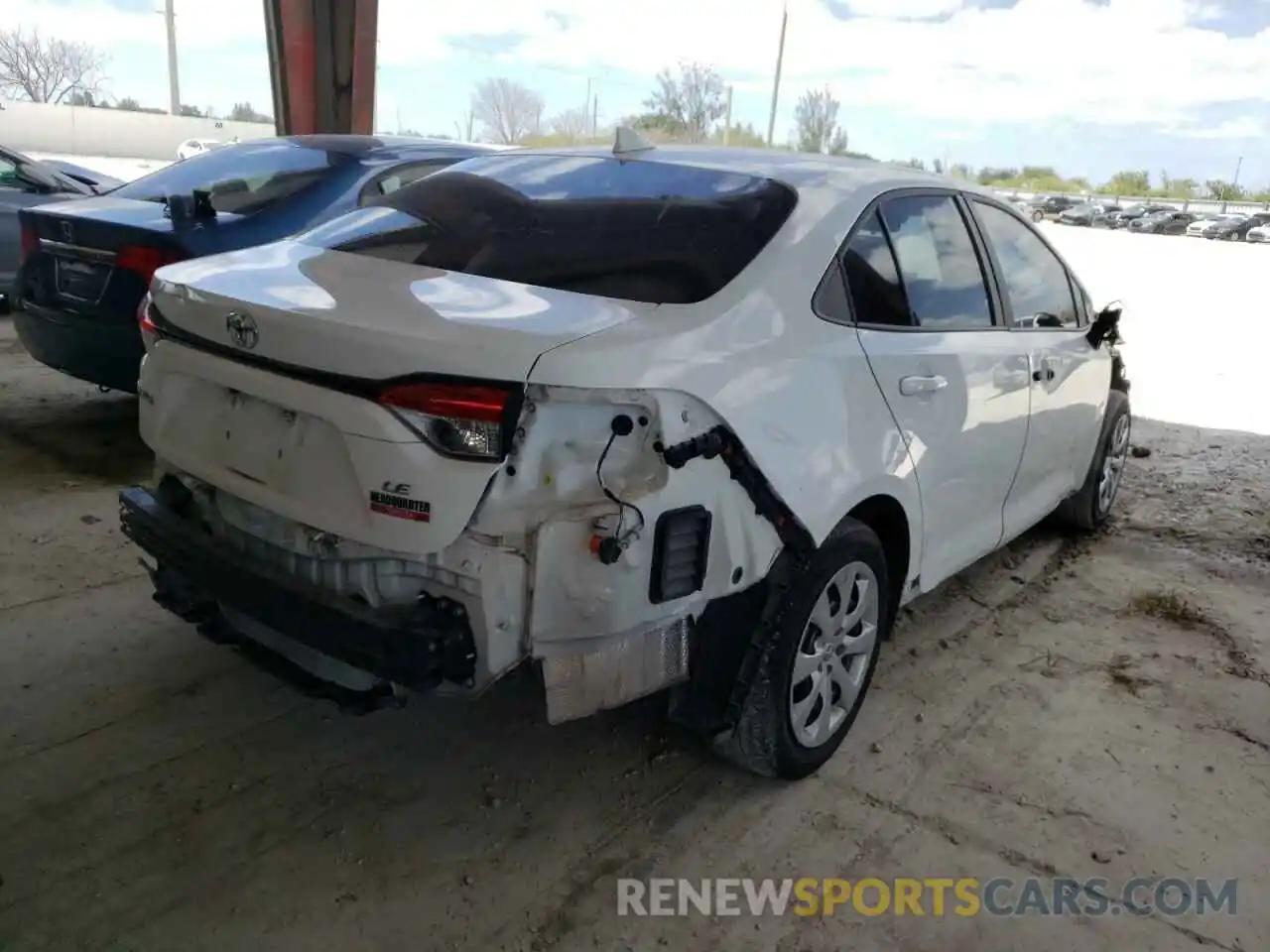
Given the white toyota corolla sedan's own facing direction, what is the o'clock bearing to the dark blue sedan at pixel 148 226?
The dark blue sedan is roughly at 9 o'clock from the white toyota corolla sedan.

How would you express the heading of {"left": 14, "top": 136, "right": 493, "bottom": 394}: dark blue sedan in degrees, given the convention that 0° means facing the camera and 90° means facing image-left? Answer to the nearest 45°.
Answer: approximately 225°

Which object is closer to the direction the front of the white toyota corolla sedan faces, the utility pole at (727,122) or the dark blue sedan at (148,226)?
the utility pole

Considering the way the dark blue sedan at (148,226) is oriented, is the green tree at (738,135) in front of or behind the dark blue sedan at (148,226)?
in front

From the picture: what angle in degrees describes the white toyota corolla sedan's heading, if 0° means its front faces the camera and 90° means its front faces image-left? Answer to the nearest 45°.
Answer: approximately 225°

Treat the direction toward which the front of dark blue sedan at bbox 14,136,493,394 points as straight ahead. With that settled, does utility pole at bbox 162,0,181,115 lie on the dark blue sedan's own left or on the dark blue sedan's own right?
on the dark blue sedan's own left

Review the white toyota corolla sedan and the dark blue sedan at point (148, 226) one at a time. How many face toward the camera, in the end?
0

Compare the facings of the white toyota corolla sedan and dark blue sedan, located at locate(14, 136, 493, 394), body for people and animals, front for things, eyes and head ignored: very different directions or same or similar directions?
same or similar directions

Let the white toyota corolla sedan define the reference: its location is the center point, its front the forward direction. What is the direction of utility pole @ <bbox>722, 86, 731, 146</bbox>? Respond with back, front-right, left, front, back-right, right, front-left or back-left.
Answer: front-left

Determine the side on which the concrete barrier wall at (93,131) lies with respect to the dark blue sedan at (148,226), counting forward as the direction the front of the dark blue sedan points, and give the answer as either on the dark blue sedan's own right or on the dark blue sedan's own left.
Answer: on the dark blue sedan's own left

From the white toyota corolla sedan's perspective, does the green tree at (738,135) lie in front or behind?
in front
